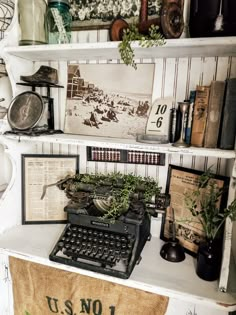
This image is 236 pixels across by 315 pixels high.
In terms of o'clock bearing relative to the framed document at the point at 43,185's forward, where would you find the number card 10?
The number card 10 is roughly at 10 o'clock from the framed document.

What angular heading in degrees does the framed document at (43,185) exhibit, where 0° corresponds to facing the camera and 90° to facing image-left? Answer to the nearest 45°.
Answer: approximately 0°

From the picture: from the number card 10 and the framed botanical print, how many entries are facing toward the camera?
2

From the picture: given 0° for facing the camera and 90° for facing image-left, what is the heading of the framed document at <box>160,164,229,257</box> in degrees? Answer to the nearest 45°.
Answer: approximately 45°
